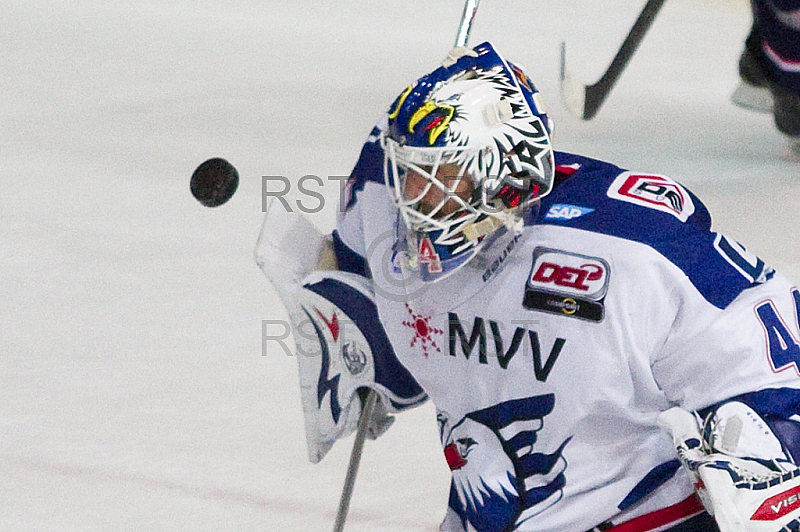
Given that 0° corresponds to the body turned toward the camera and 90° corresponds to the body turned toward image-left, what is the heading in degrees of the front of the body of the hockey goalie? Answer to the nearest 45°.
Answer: approximately 45°

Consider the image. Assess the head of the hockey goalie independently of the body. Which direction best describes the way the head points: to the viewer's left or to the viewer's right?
to the viewer's left

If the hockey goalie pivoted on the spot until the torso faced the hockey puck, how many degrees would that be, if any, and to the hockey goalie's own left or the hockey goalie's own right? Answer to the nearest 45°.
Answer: approximately 45° to the hockey goalie's own right
